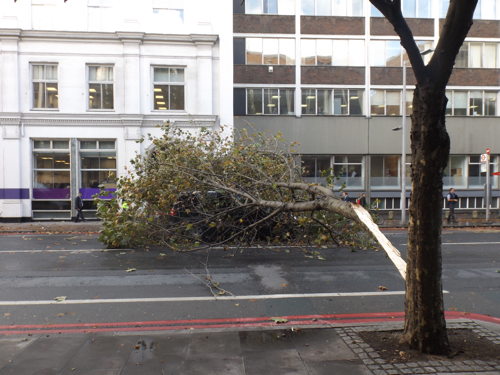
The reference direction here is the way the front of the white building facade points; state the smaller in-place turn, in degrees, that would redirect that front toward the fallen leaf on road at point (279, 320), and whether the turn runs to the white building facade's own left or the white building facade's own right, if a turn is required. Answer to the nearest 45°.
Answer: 0° — it already faces it

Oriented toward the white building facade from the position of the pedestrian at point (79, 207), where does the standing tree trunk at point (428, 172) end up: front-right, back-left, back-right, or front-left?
back-right

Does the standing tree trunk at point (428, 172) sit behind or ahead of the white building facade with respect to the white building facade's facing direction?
ahead

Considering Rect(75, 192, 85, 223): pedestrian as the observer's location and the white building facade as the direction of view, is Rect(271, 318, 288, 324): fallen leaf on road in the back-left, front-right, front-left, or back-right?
back-right

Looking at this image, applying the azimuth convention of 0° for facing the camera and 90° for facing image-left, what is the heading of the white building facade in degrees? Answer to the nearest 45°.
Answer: approximately 0°
